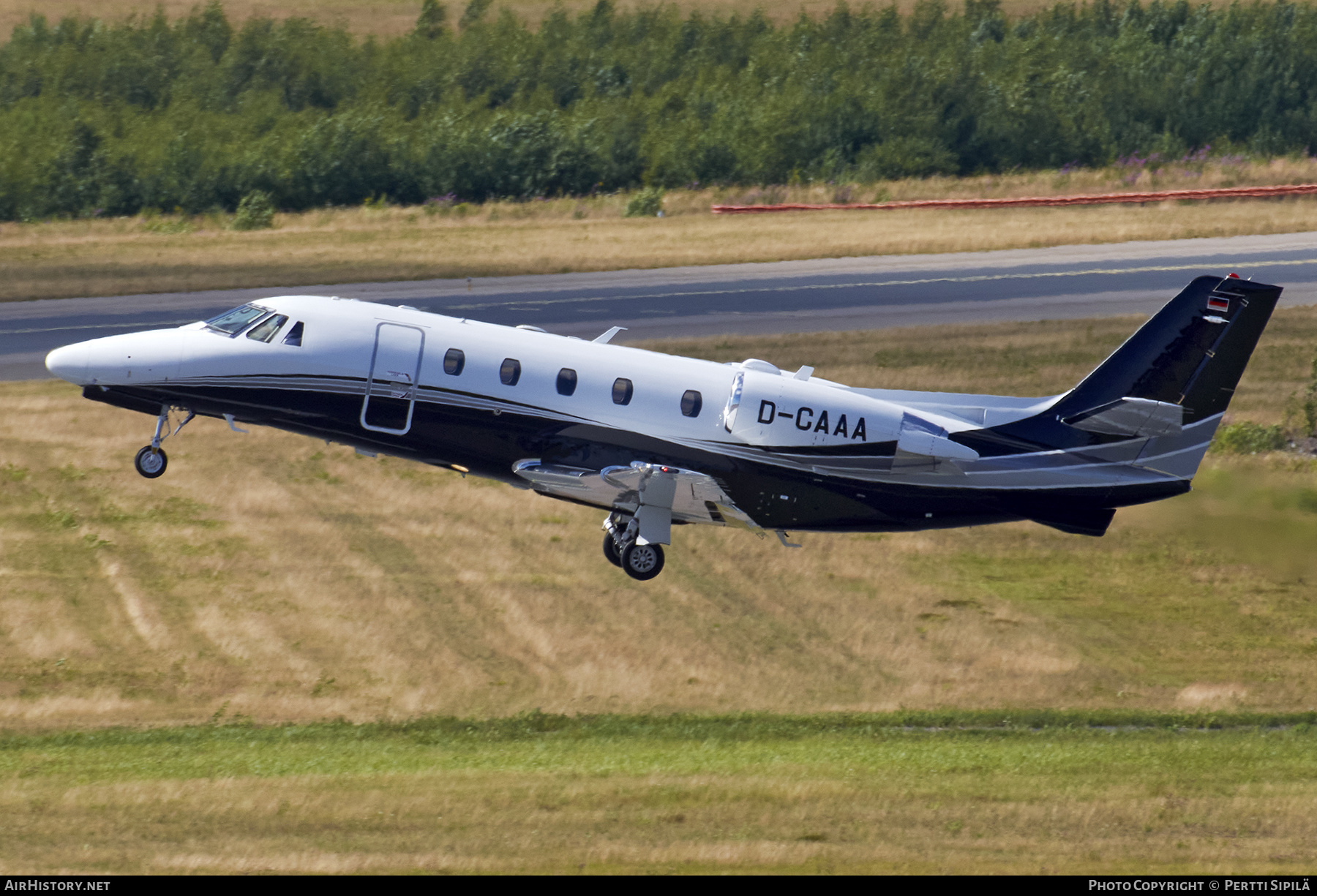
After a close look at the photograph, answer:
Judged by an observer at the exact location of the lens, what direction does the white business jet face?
facing to the left of the viewer

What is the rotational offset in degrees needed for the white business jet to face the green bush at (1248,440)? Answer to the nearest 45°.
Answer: approximately 135° to its right
